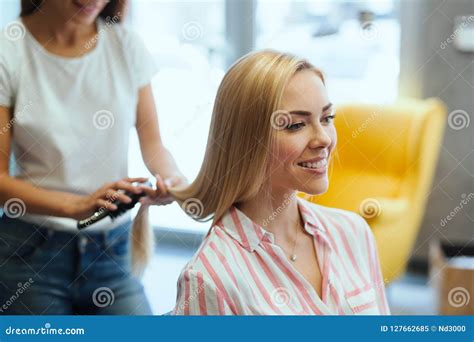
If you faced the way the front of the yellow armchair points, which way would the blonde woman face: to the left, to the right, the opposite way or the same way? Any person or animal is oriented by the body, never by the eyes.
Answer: to the left

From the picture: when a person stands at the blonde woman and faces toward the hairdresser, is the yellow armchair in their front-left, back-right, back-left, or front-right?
back-right

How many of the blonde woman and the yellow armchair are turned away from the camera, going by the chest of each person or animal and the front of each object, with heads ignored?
0

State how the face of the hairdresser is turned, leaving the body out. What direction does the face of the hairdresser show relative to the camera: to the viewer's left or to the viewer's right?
to the viewer's right

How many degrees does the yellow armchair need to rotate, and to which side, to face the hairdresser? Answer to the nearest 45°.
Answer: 0° — it already faces them

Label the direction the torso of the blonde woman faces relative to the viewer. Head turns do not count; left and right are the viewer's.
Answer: facing the viewer and to the right of the viewer

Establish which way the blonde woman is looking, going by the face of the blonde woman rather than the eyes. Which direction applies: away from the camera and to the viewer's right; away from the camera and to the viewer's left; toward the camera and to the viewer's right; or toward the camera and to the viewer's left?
toward the camera and to the viewer's right

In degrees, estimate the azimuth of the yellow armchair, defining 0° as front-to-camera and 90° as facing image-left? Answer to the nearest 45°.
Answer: approximately 45°
